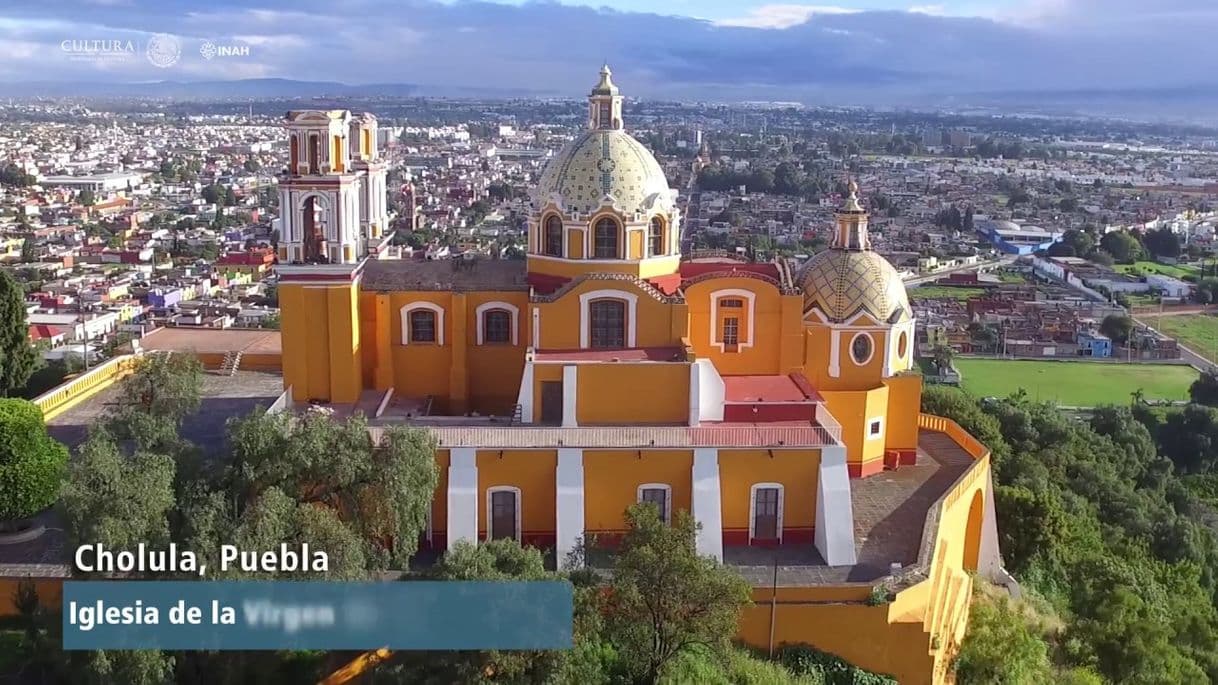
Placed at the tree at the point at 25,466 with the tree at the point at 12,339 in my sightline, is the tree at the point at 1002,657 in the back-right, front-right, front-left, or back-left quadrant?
back-right

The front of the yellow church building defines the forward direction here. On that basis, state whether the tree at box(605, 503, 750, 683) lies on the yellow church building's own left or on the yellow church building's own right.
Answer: on the yellow church building's own left

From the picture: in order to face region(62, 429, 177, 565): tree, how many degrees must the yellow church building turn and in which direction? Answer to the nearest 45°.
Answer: approximately 45° to its left

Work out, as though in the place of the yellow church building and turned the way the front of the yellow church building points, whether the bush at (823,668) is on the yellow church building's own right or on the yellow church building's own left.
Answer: on the yellow church building's own left

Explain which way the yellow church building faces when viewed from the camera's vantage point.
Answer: facing to the left of the viewer

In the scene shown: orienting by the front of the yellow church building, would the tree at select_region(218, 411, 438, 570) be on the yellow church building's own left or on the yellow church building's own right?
on the yellow church building's own left

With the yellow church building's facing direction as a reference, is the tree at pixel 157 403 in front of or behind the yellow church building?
in front
